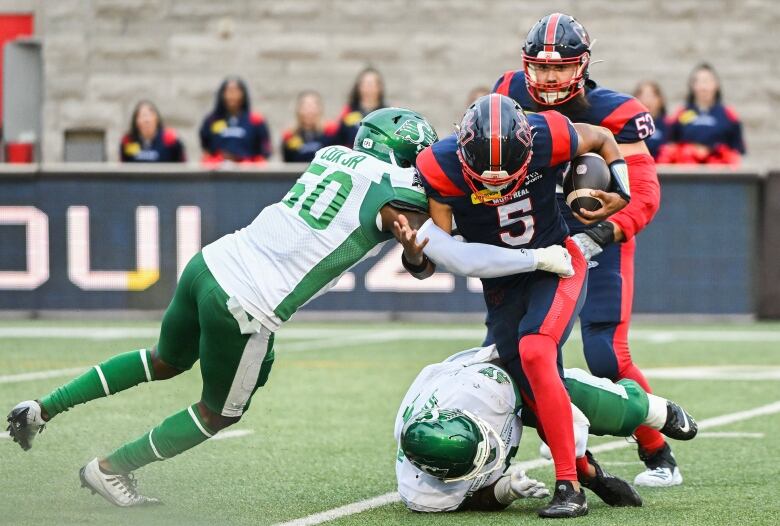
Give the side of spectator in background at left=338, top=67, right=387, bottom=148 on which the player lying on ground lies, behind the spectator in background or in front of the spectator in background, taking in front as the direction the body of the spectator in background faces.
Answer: in front

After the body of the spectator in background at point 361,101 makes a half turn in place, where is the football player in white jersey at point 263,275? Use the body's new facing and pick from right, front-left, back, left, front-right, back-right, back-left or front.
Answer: back

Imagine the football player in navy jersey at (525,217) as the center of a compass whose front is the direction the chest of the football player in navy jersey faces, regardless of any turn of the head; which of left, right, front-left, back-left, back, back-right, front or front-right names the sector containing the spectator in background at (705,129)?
back

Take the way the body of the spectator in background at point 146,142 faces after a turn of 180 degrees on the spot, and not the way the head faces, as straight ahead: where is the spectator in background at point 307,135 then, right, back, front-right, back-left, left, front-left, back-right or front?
right

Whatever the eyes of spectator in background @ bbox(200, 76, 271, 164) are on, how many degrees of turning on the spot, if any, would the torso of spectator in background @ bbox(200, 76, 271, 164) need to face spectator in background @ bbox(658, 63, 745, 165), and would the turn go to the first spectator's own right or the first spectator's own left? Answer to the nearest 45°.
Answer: approximately 90° to the first spectator's own left

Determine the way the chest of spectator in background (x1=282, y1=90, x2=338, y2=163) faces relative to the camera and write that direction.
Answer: toward the camera

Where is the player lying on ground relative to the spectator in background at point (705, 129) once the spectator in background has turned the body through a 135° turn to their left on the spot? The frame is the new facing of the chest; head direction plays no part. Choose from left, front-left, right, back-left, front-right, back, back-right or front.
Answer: back-right

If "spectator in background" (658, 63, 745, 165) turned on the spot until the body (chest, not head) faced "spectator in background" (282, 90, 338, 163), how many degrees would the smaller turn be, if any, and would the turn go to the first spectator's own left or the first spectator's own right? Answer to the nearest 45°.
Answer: approximately 90° to the first spectator's own right

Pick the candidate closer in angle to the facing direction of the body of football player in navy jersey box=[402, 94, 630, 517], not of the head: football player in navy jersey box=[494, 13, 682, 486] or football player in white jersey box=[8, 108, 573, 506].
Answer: the football player in white jersey

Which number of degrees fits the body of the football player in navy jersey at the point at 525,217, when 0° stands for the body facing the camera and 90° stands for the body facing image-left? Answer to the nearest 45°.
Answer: approximately 0°

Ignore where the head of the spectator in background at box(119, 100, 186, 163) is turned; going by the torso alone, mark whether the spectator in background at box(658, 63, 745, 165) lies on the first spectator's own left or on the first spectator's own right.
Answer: on the first spectator's own left

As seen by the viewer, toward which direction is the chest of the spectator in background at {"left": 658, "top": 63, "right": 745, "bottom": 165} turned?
toward the camera

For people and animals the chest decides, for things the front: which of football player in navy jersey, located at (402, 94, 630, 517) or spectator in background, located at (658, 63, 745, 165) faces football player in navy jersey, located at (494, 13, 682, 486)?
the spectator in background

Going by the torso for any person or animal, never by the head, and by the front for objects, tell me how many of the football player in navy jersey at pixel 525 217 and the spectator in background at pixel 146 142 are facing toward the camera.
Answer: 2

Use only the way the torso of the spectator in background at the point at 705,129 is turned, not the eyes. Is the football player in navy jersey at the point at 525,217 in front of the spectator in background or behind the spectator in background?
in front
